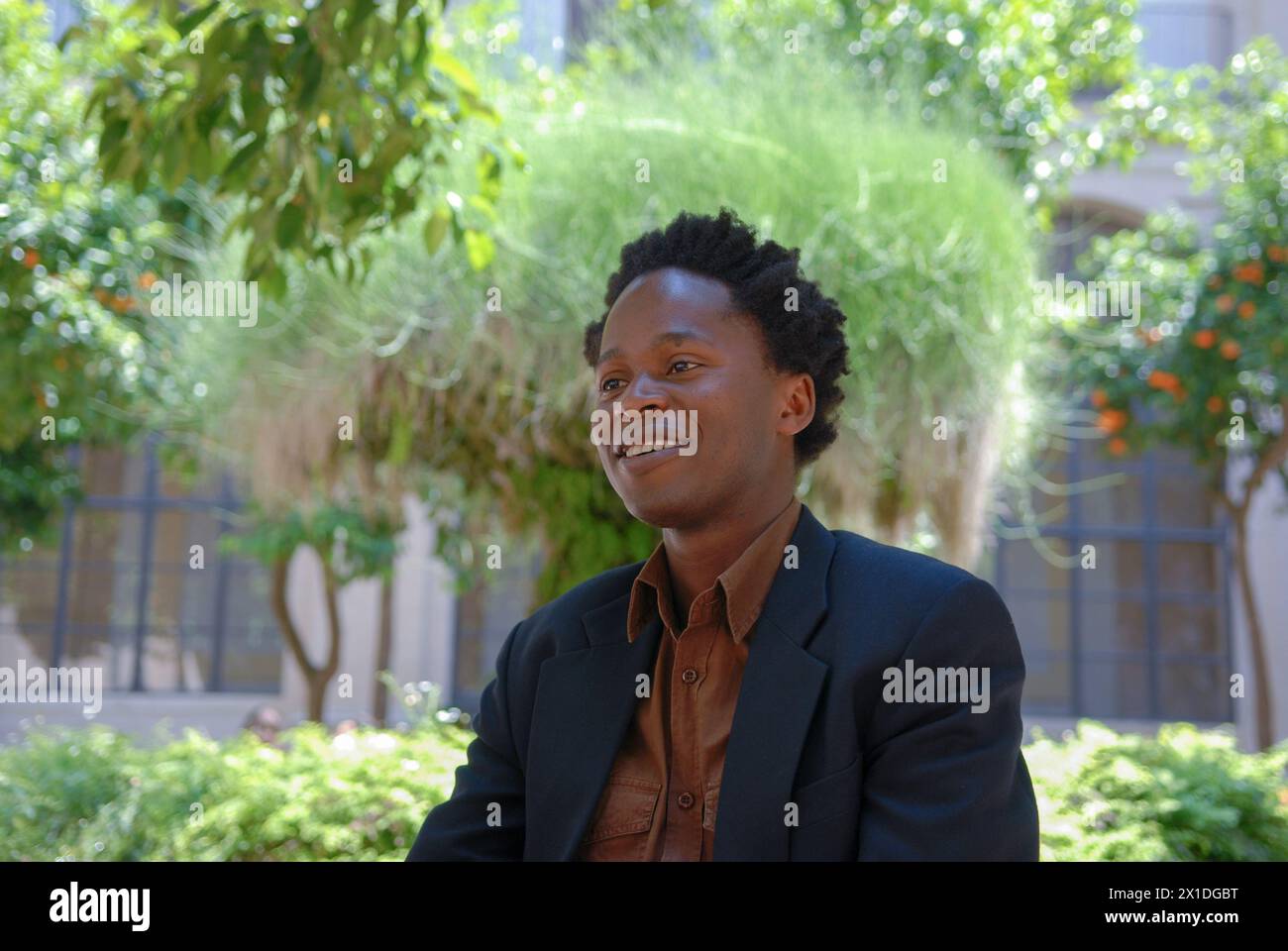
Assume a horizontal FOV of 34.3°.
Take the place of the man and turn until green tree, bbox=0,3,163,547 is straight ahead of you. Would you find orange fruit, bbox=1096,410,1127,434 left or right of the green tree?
right

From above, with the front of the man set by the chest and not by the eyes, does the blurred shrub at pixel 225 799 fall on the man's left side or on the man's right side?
on the man's right side

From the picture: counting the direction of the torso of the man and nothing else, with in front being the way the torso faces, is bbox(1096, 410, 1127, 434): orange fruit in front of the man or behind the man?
behind

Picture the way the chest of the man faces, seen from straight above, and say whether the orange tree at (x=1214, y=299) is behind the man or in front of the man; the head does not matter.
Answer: behind

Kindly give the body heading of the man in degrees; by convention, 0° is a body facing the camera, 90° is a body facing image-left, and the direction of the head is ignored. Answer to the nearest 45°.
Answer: approximately 45°

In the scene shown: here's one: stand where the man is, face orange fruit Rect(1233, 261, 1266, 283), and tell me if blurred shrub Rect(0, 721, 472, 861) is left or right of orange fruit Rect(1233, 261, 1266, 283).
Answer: left

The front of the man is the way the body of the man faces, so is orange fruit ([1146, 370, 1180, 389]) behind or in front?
behind

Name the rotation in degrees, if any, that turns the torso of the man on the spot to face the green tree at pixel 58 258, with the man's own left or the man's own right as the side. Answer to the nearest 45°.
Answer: approximately 90° to the man's own right
